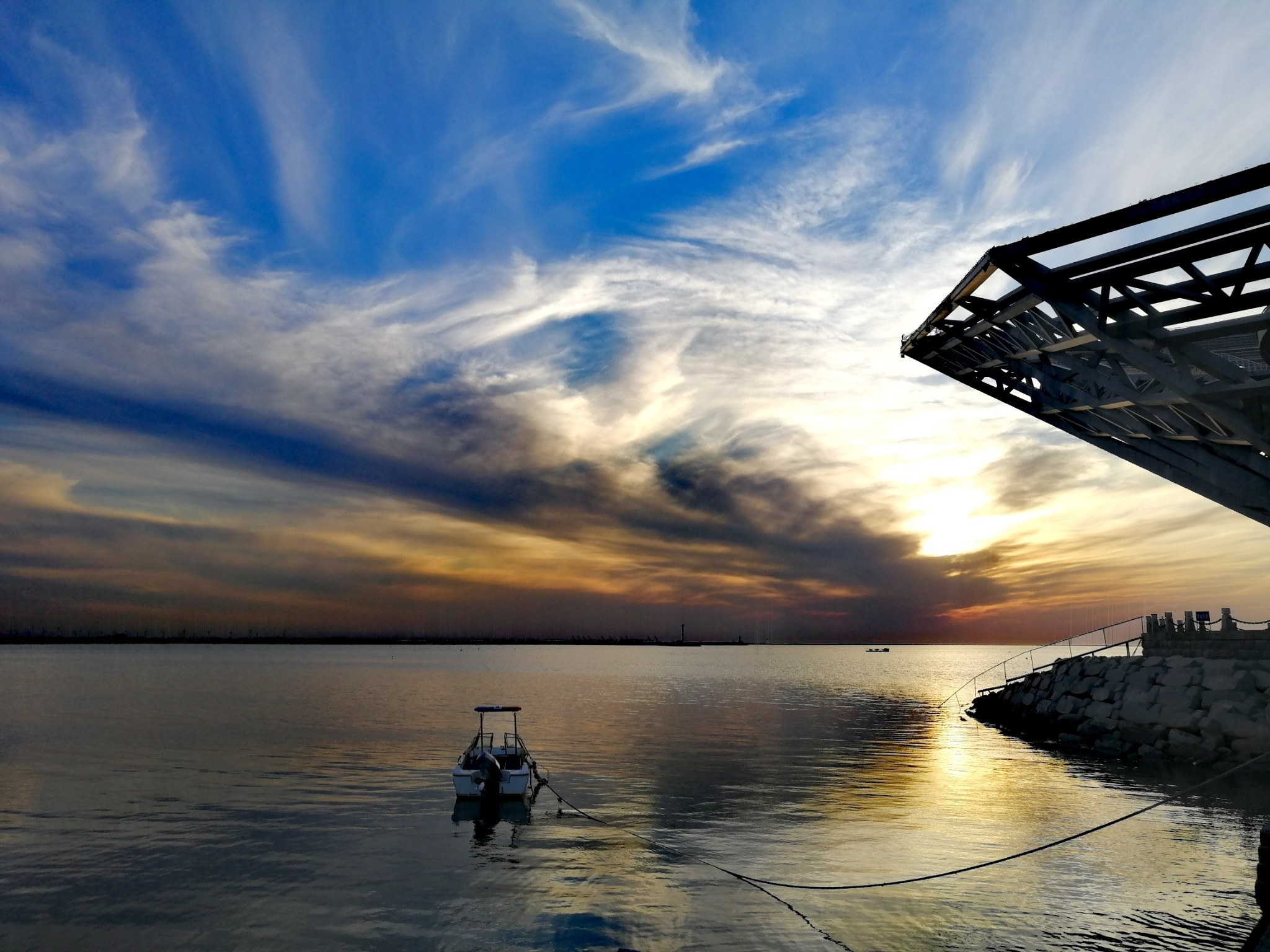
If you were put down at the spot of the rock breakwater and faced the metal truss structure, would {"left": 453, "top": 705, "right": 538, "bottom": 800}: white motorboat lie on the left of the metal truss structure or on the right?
right

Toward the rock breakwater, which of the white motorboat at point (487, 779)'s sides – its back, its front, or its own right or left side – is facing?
right

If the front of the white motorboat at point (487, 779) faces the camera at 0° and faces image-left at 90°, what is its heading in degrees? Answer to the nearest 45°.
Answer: approximately 180°

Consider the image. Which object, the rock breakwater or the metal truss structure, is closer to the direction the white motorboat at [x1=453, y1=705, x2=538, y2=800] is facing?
the rock breakwater

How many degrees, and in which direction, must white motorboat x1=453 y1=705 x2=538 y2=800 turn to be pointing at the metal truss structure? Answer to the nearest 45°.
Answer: approximately 135° to its right
